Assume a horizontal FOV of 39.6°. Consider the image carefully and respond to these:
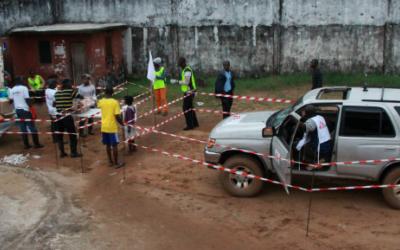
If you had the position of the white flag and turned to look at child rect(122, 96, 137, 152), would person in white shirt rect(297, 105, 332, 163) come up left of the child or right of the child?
left

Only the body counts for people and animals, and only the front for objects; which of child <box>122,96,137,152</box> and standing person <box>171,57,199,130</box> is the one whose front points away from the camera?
the child

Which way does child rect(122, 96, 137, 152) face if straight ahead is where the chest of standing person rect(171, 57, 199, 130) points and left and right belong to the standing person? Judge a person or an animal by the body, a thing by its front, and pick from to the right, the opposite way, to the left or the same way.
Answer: to the right

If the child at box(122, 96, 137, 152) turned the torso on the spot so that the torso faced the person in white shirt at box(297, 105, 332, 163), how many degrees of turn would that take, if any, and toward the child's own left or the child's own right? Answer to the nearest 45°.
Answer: approximately 135° to the child's own right

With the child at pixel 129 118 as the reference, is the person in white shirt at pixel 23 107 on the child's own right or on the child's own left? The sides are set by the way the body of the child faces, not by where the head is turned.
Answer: on the child's own left

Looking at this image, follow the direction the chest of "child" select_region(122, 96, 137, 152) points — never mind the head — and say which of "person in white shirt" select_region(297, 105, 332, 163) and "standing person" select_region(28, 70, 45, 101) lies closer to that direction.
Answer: the standing person

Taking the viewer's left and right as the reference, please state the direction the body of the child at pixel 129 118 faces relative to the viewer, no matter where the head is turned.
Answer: facing away from the viewer
